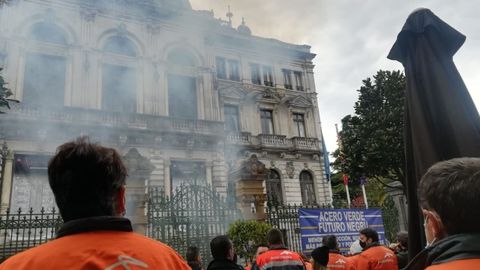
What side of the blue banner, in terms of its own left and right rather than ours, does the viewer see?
front

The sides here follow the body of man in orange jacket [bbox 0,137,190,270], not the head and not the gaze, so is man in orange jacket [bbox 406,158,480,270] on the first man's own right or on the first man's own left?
on the first man's own right

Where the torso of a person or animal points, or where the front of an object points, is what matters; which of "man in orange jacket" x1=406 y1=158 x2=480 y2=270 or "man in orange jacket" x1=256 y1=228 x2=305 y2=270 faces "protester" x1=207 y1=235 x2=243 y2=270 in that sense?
"man in orange jacket" x1=406 y1=158 x2=480 y2=270

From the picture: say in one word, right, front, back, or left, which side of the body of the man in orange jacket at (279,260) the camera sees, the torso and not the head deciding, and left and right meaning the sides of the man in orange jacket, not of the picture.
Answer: back

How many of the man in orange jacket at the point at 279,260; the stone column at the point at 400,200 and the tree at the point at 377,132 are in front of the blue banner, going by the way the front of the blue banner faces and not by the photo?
1

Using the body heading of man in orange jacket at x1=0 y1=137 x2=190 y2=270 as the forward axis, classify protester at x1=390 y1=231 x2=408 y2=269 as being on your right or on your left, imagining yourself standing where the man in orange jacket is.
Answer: on your right

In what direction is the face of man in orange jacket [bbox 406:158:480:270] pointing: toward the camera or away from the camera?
away from the camera

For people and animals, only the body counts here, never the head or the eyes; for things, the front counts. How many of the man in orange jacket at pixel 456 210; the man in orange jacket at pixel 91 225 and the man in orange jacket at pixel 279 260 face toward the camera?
0

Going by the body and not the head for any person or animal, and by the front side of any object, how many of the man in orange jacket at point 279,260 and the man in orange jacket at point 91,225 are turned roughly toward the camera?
0

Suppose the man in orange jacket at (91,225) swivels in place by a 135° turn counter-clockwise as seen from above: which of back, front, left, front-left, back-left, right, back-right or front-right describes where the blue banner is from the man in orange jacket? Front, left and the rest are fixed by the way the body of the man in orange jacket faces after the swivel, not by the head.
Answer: back

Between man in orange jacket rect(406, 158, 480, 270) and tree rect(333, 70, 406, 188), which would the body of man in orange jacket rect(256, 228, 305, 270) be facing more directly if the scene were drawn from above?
the tree

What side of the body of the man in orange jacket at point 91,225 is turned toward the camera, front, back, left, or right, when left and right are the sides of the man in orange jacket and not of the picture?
back

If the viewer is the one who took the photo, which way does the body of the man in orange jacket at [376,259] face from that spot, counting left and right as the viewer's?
facing away from the viewer and to the left of the viewer

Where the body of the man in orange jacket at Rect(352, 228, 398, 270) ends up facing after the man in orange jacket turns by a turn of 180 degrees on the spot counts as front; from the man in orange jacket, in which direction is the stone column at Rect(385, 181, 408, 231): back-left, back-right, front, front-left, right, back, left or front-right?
back-left

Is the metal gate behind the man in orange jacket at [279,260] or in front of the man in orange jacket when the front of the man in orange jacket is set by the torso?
in front

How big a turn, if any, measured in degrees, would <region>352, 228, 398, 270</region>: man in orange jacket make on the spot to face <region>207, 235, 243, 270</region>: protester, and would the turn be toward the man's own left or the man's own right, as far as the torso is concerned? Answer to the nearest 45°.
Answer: approximately 90° to the man's own left

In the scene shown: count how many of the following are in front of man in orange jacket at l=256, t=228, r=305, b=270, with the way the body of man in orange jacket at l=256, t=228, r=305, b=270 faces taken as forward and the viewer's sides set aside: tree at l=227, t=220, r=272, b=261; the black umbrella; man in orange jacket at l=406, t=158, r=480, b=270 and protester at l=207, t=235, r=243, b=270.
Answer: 1
